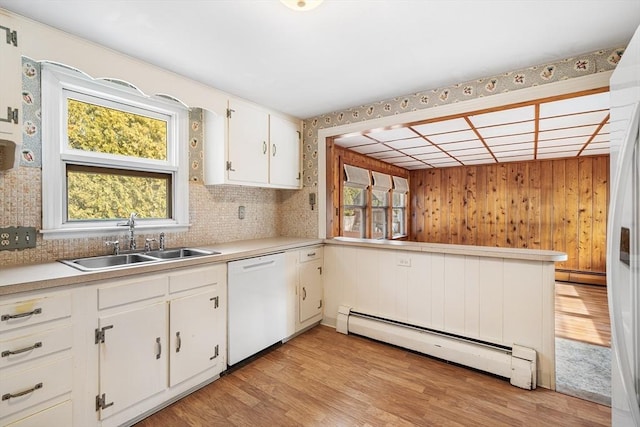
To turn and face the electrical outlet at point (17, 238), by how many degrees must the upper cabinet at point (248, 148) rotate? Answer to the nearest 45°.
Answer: approximately 90° to its right

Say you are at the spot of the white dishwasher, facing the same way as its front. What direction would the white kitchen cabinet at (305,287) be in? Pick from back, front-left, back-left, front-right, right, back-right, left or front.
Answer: left

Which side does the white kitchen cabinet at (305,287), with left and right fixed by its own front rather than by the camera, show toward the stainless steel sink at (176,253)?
right

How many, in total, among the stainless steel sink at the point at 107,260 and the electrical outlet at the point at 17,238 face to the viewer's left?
0

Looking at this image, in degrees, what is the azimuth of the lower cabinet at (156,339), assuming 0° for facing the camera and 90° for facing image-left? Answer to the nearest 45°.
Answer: approximately 315°

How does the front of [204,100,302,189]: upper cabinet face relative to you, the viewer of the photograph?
facing the viewer and to the right of the viewer

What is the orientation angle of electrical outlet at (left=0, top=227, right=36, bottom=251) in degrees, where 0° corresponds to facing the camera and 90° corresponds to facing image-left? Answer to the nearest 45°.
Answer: approximately 0°

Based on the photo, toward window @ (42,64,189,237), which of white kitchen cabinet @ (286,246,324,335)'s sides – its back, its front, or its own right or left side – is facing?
right

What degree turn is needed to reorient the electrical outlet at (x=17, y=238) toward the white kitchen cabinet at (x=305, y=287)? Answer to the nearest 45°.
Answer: approximately 90° to its left
